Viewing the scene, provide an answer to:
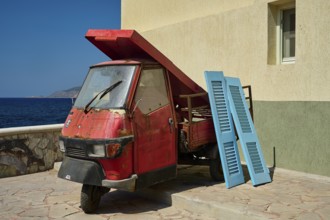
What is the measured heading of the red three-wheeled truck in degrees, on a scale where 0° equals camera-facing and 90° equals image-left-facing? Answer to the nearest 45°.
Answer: approximately 45°

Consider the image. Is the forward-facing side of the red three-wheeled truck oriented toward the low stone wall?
no

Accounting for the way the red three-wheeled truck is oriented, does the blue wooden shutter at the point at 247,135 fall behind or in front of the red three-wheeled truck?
behind
